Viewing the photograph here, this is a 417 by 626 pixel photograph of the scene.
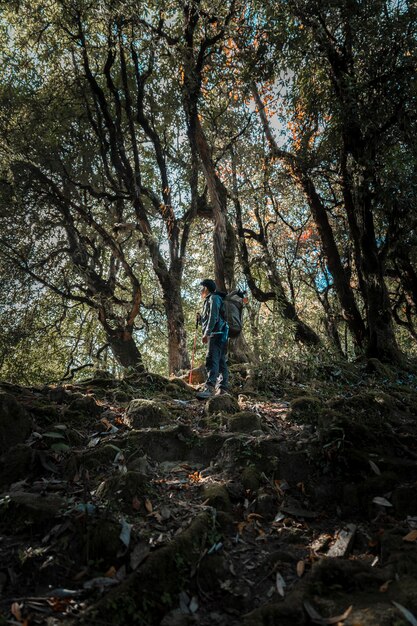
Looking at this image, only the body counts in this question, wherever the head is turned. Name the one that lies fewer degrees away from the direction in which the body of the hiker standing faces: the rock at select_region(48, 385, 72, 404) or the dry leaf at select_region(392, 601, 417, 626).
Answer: the rock

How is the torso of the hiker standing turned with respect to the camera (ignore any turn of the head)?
to the viewer's left

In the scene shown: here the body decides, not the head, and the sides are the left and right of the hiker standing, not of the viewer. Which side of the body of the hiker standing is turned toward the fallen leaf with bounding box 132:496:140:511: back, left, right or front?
left

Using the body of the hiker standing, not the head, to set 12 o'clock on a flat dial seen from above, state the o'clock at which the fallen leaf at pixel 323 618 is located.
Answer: The fallen leaf is roughly at 9 o'clock from the hiker standing.

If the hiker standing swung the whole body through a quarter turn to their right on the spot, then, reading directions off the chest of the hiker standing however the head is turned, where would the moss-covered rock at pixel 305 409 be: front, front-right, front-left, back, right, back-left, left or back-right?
back-right

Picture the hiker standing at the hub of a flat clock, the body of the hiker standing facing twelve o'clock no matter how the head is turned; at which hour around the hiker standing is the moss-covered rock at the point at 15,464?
The moss-covered rock is roughly at 10 o'clock from the hiker standing.

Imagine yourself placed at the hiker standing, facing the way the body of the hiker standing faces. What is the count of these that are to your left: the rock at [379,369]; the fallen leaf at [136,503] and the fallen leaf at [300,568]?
2

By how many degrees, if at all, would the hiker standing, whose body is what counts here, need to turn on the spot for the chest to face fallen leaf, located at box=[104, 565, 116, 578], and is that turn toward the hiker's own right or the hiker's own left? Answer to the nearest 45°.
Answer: approximately 90° to the hiker's own left

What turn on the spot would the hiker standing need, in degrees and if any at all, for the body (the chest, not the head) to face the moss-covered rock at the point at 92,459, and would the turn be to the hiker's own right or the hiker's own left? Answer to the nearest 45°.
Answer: approximately 45° to the hiker's own left

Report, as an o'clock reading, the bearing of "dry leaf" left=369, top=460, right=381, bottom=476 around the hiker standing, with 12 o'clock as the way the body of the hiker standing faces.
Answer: The dry leaf is roughly at 8 o'clock from the hiker standing.

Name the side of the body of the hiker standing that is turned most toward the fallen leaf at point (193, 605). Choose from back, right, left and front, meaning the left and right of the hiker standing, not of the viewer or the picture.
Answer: left
